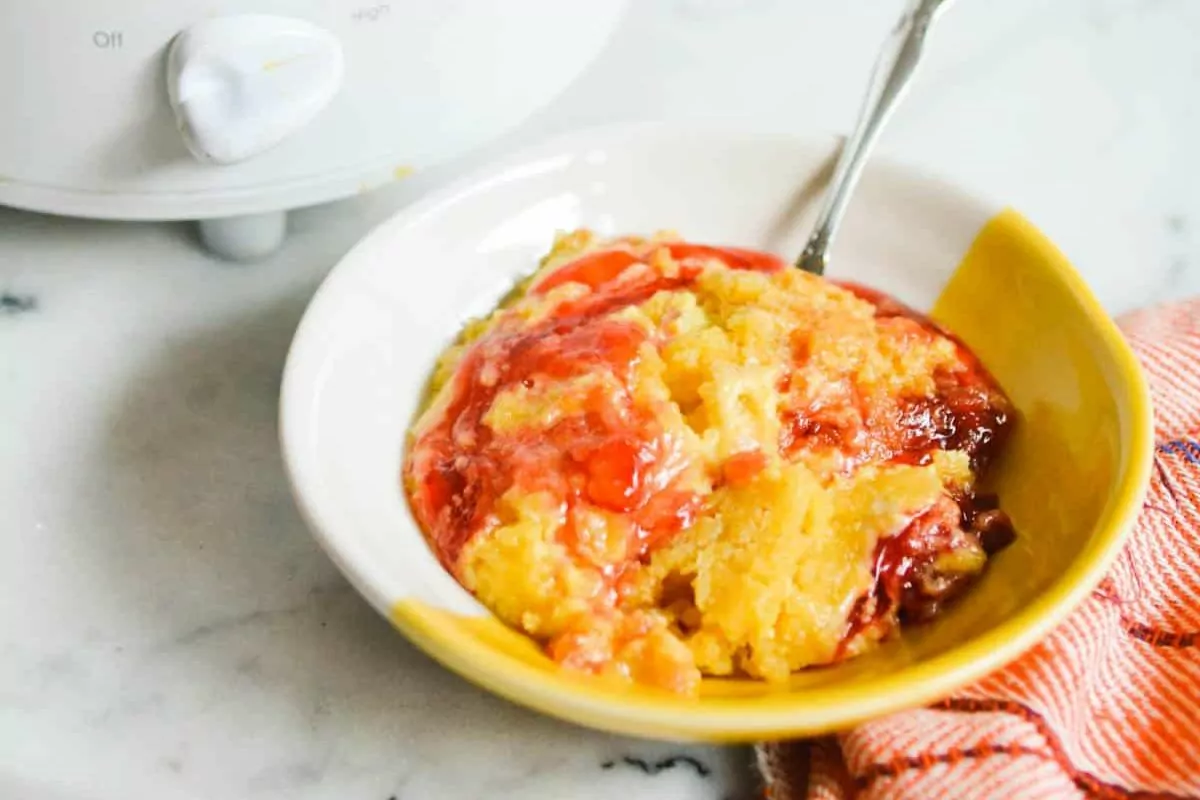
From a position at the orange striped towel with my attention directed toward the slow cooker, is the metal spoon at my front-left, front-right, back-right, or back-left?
front-right

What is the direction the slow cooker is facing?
toward the camera

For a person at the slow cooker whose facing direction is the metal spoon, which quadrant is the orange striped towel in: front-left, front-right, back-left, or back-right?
front-right
